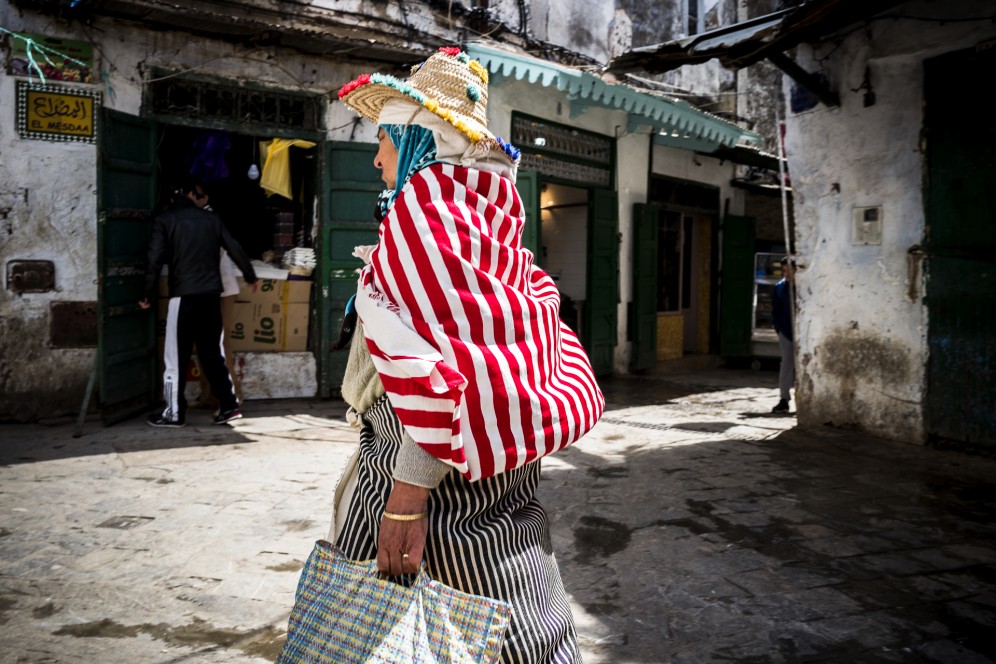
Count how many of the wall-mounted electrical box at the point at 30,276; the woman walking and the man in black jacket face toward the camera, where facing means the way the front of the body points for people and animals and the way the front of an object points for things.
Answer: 1

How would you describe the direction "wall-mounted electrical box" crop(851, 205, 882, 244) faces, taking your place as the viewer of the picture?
facing the viewer and to the left of the viewer

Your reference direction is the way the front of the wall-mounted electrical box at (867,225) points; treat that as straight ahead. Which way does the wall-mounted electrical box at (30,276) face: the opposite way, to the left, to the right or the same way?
to the left

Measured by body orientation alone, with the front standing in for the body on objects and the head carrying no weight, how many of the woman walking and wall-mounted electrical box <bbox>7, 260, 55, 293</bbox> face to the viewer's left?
1

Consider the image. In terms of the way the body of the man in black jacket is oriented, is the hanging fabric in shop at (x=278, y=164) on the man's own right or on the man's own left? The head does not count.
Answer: on the man's own right

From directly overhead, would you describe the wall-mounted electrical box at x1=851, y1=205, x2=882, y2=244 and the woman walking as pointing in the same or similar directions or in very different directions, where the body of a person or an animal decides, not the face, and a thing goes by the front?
same or similar directions

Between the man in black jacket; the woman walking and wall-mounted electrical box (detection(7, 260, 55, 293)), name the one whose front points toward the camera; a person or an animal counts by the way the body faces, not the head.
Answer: the wall-mounted electrical box

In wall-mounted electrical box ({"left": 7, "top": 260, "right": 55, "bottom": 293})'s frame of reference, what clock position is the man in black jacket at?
The man in black jacket is roughly at 10 o'clock from the wall-mounted electrical box.

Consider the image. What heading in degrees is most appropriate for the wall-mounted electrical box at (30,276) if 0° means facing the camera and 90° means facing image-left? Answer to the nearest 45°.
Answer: approximately 0°

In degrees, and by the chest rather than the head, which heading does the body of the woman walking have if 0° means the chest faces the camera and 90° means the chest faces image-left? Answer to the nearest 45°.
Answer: approximately 90°

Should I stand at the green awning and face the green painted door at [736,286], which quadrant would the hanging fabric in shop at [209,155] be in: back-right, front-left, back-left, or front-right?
back-left

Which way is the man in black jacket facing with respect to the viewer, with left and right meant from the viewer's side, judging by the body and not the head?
facing away from the viewer and to the left of the viewer

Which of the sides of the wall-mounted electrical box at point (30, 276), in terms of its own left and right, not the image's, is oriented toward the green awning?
left

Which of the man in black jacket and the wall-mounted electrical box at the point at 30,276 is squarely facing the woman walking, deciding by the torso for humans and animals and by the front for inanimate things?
the wall-mounted electrical box

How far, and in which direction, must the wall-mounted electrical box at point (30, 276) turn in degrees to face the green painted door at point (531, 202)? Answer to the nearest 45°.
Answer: approximately 90° to its left
